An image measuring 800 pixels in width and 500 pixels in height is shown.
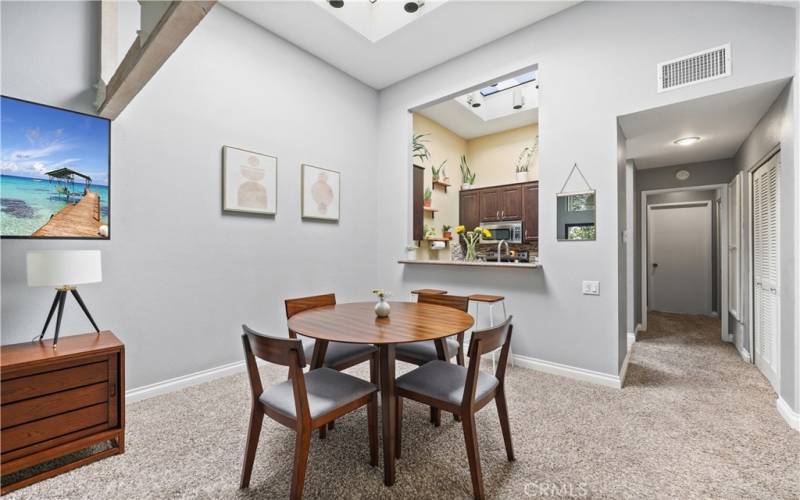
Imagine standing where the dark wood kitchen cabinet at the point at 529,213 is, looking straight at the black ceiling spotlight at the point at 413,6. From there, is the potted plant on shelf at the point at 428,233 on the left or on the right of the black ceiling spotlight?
right

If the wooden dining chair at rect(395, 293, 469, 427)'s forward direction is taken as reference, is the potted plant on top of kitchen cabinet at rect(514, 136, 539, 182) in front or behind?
behind

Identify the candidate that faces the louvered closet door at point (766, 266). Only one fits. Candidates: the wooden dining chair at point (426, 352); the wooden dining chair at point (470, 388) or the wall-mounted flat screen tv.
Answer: the wall-mounted flat screen tv

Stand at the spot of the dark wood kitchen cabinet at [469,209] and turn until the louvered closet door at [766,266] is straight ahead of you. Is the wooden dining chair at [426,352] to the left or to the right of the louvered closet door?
right

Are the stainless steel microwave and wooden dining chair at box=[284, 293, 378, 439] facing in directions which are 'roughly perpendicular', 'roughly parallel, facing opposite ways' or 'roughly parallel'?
roughly perpendicular

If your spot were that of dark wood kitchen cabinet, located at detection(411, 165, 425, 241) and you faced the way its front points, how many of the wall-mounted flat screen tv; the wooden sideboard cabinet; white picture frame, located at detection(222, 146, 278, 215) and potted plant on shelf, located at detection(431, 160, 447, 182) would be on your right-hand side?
3

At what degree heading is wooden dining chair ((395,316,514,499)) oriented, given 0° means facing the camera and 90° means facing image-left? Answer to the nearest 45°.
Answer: approximately 135°
